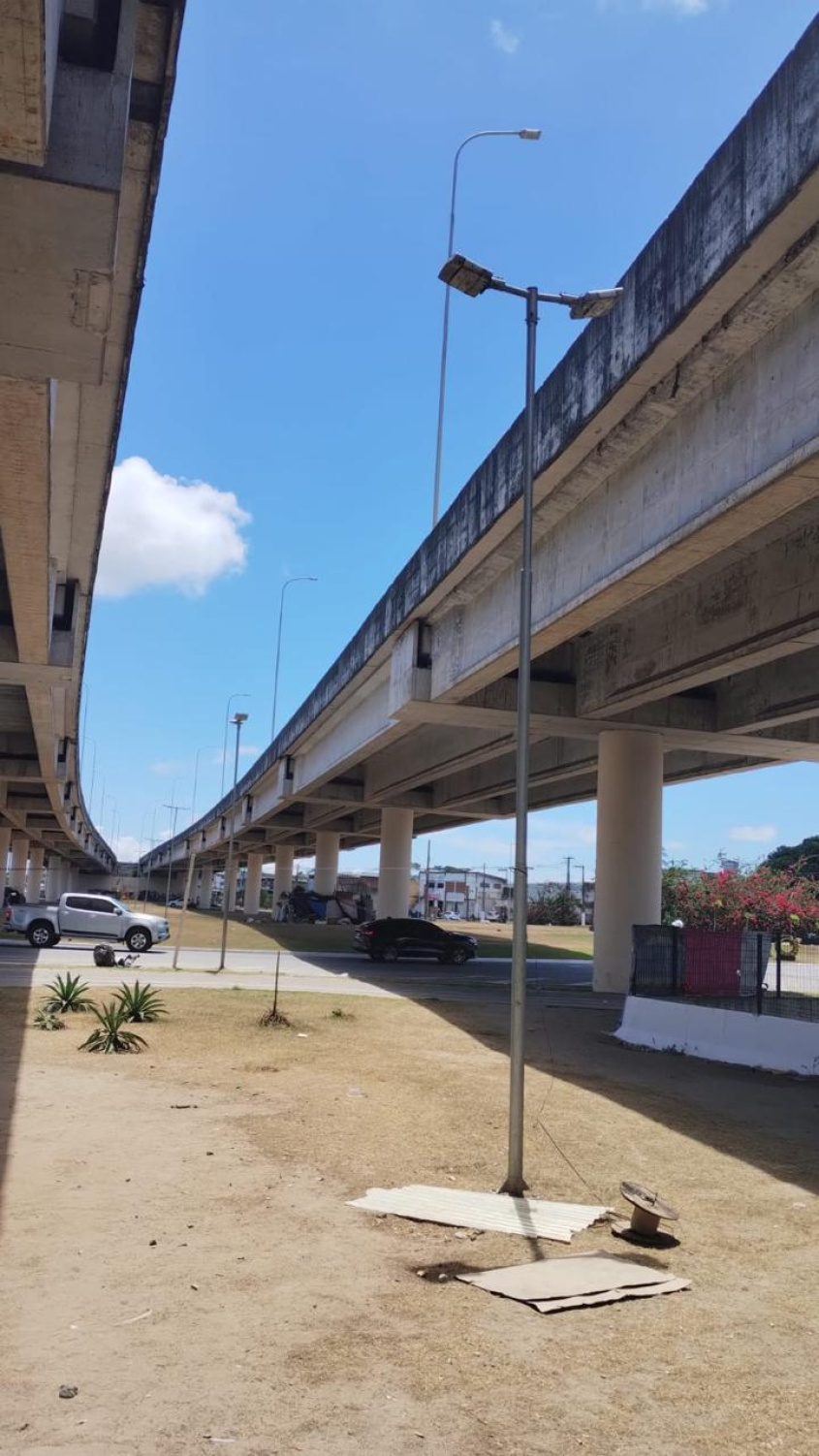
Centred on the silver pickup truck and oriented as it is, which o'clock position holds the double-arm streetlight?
The double-arm streetlight is roughly at 3 o'clock from the silver pickup truck.

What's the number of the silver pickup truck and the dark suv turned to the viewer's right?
2

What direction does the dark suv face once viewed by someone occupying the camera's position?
facing to the right of the viewer

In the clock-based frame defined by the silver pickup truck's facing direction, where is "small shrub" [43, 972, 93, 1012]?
The small shrub is roughly at 3 o'clock from the silver pickup truck.

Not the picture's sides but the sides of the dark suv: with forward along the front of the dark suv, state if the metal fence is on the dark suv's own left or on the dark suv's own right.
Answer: on the dark suv's own right

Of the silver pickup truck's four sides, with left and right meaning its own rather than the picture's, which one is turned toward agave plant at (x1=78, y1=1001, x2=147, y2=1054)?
right

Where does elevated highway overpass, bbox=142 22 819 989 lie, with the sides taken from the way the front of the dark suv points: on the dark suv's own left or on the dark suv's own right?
on the dark suv's own right

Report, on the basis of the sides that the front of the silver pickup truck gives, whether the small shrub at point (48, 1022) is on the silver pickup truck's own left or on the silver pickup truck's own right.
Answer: on the silver pickup truck's own right

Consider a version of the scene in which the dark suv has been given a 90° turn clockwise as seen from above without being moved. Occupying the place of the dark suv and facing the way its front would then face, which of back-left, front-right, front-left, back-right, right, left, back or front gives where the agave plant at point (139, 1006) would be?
front

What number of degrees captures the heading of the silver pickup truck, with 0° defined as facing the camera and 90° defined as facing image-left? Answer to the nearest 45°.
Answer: approximately 270°
